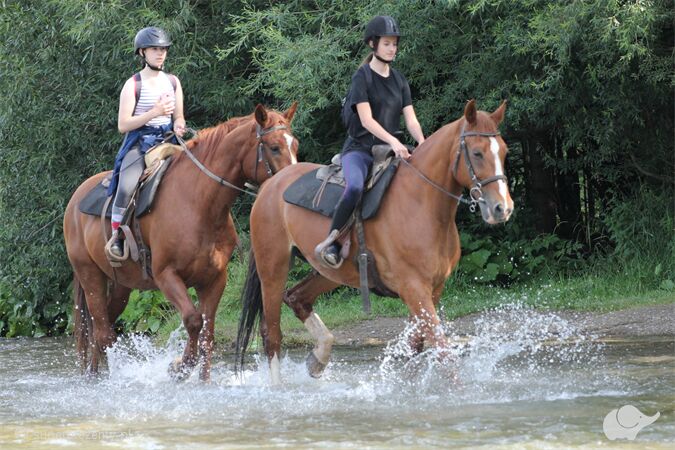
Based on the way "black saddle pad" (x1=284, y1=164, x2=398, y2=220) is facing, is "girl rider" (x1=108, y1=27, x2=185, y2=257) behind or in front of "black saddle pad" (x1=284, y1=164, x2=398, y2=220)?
behind

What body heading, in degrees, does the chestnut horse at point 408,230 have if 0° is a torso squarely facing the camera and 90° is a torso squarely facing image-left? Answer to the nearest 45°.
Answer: approximately 315°

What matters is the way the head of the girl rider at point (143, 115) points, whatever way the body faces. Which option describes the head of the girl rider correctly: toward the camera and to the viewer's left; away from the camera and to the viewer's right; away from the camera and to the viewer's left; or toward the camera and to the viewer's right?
toward the camera and to the viewer's right

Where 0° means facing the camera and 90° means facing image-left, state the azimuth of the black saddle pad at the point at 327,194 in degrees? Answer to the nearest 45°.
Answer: approximately 315°

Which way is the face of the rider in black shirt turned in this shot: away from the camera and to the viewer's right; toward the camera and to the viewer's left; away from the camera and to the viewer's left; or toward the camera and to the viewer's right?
toward the camera and to the viewer's right

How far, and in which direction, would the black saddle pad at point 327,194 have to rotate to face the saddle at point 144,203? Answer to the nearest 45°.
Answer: approximately 180°

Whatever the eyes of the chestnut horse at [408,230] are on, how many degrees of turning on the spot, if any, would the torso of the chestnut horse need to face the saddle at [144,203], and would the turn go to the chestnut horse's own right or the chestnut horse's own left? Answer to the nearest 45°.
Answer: approximately 180°

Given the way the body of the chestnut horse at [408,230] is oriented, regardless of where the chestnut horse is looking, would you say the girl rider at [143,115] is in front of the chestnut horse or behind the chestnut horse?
behind

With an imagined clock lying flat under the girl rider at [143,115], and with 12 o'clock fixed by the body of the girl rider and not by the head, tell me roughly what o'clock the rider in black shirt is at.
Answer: The rider in black shirt is roughly at 12 o'clock from the girl rider.
